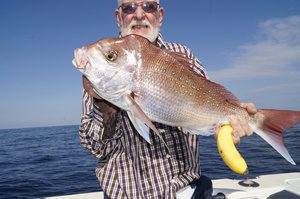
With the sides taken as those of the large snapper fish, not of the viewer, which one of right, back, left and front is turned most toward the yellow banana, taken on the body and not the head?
back

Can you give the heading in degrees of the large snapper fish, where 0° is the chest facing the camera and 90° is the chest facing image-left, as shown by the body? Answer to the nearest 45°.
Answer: approximately 90°
